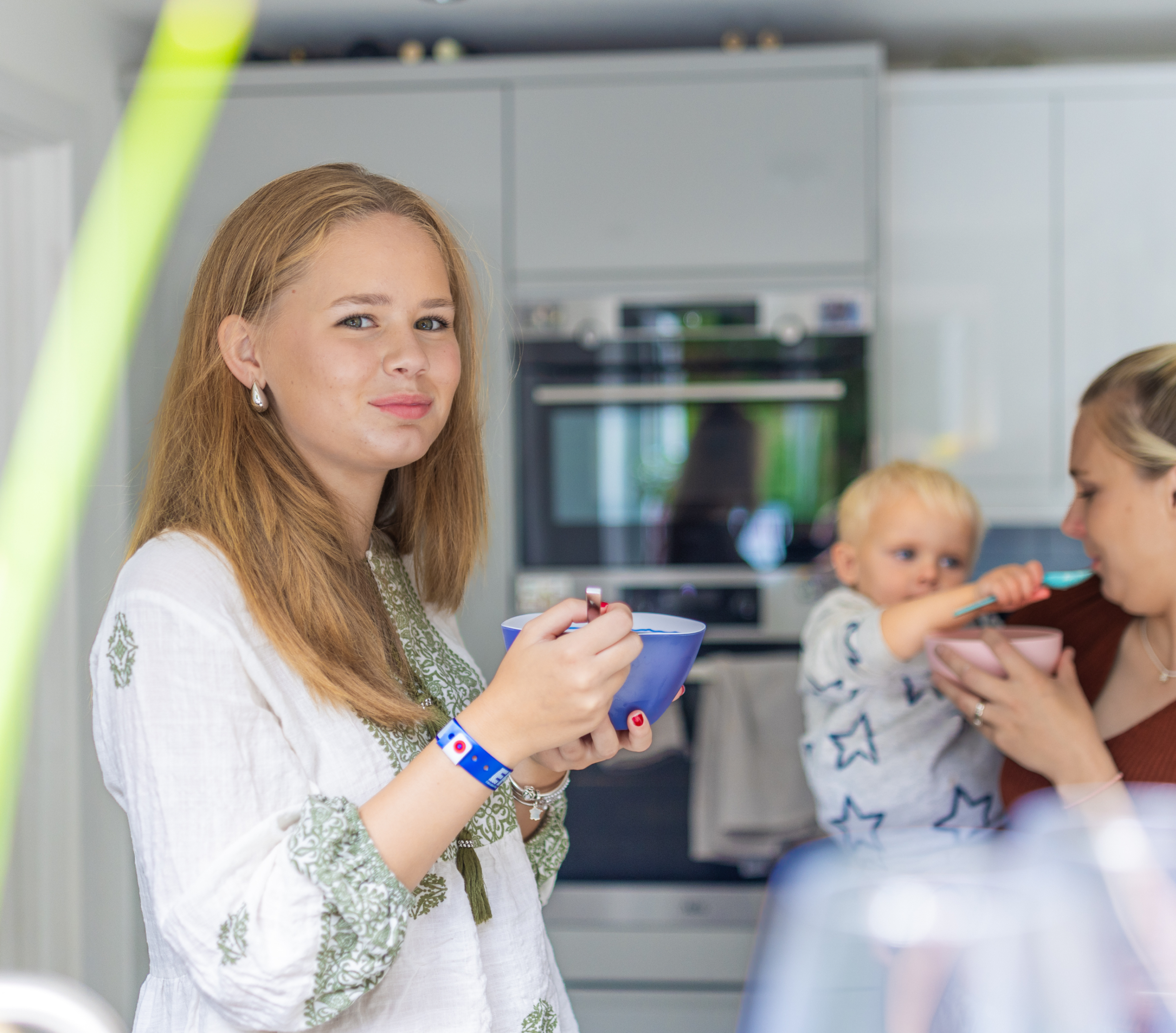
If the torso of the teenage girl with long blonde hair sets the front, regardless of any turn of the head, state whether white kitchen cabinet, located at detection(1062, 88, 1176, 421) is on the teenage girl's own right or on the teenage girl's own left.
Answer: on the teenage girl's own left

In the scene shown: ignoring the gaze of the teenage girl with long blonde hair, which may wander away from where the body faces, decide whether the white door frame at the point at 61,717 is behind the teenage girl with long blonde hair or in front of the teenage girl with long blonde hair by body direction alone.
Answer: behind

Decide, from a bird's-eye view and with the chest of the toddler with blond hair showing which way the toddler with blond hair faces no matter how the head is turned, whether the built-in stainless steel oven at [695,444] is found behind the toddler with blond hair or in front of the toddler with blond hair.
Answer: behind

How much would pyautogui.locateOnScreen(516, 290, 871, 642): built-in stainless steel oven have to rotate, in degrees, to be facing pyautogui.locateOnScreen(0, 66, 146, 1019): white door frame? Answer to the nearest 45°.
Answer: approximately 90° to its right

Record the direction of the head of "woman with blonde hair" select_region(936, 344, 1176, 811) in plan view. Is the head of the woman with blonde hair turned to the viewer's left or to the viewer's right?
to the viewer's left

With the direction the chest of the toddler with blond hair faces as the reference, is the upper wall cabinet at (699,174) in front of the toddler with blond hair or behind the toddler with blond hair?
behind
